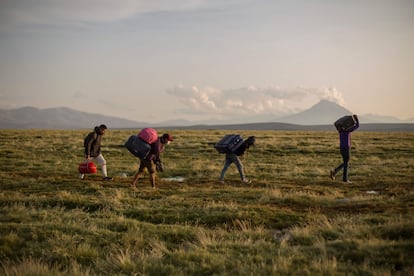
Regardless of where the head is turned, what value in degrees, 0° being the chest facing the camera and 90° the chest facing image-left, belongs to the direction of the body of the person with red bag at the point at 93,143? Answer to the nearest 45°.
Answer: approximately 270°
